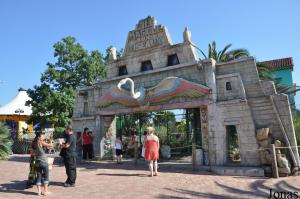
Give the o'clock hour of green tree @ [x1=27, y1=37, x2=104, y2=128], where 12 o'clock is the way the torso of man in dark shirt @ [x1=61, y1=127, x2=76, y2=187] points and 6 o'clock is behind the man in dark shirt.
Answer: The green tree is roughly at 3 o'clock from the man in dark shirt.

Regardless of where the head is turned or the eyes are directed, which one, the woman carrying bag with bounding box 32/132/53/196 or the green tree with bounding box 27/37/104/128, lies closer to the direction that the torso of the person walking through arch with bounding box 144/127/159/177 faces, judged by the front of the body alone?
the green tree

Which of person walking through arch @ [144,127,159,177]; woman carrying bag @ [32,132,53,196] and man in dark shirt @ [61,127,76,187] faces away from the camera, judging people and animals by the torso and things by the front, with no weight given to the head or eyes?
the person walking through arch

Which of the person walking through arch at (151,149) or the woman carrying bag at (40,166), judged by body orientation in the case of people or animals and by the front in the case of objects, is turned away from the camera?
the person walking through arch

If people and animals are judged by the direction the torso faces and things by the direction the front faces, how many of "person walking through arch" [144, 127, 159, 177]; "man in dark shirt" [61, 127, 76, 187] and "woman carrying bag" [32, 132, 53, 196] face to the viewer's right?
1

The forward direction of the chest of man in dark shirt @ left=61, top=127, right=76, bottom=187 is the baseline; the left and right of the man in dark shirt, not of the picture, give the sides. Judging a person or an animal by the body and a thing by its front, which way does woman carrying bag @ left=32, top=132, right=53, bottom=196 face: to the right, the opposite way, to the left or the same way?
the opposite way

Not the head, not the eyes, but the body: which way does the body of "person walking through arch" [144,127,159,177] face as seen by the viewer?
away from the camera

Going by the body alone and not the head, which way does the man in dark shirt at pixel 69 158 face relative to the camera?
to the viewer's left

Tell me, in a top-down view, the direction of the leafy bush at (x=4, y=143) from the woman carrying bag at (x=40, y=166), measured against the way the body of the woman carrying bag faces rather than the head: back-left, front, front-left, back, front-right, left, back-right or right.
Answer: left

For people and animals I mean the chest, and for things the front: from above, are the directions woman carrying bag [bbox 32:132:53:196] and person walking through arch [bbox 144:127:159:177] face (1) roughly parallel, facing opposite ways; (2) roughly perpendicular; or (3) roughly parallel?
roughly perpendicular

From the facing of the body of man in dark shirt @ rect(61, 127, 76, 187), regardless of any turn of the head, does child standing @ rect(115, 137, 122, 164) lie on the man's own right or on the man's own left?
on the man's own right

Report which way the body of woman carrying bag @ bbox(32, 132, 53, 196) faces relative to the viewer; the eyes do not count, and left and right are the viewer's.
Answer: facing to the right of the viewer

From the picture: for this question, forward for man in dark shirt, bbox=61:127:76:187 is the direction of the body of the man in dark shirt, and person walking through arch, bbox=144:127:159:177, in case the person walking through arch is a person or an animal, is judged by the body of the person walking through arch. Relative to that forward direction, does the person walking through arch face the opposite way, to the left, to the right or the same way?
to the right
